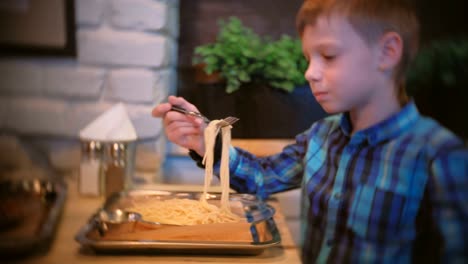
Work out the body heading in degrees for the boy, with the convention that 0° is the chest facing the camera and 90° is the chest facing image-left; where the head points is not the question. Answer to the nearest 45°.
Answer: approximately 45°

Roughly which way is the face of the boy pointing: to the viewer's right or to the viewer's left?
to the viewer's left
